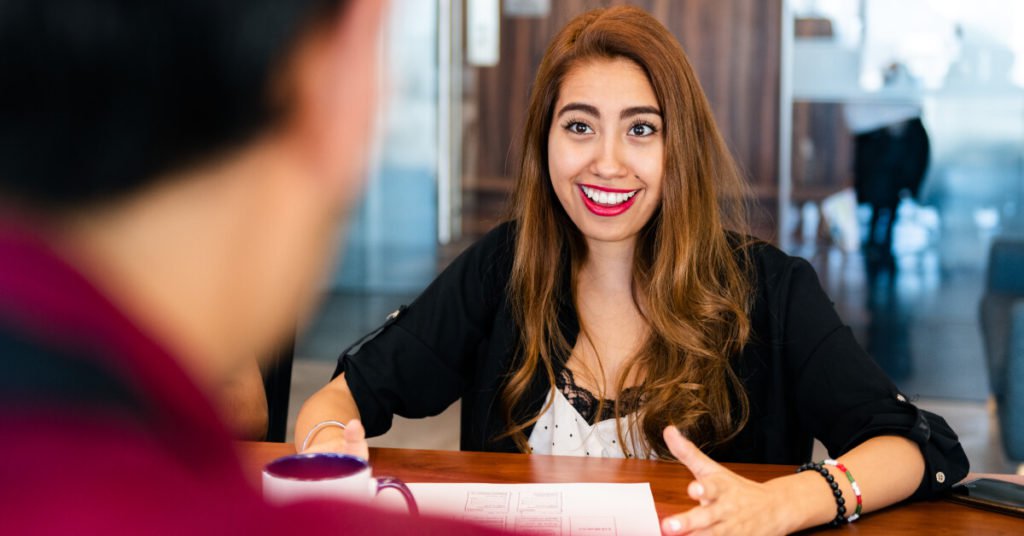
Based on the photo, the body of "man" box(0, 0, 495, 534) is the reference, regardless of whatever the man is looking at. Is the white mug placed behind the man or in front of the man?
in front

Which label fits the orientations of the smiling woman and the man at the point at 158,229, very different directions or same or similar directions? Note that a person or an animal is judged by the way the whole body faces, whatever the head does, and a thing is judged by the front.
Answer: very different directions

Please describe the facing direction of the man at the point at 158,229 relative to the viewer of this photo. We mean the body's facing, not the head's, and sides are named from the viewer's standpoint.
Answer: facing away from the viewer and to the right of the viewer

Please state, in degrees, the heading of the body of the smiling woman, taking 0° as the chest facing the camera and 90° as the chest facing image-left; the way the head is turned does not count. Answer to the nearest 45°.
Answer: approximately 0°

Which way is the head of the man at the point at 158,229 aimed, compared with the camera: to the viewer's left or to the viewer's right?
to the viewer's right

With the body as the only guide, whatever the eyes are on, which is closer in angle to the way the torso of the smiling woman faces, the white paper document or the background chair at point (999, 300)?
the white paper document

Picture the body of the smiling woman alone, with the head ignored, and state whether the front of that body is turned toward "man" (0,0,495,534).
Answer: yes
